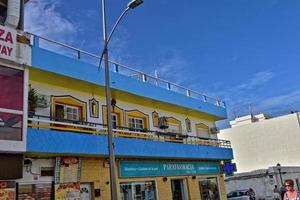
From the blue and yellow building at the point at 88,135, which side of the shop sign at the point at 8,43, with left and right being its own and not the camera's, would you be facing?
left

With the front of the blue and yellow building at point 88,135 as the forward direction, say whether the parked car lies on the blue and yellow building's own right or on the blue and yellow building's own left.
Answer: on the blue and yellow building's own left

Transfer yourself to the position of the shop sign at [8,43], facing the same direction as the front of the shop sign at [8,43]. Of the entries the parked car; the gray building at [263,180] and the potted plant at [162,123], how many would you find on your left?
3

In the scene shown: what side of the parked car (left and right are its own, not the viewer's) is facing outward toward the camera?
left

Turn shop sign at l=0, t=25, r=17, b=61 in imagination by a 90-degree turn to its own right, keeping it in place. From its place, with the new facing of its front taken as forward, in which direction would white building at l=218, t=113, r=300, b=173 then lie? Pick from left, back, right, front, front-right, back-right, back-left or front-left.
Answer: back

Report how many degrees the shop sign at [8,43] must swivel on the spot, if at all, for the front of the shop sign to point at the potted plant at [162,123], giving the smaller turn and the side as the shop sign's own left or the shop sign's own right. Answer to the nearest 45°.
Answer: approximately 90° to the shop sign's own left

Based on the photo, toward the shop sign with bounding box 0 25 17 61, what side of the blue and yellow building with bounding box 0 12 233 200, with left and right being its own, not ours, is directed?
right

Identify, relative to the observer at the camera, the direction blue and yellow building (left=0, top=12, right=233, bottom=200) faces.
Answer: facing the viewer and to the right of the viewer
